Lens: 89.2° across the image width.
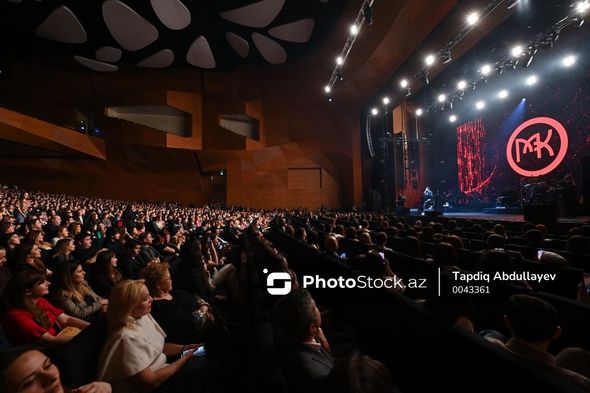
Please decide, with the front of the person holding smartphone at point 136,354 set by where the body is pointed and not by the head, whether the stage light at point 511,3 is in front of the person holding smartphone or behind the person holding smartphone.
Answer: in front

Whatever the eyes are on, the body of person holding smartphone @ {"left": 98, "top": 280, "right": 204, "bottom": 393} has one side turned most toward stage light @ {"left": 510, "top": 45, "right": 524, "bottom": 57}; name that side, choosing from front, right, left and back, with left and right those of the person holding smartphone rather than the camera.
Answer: front

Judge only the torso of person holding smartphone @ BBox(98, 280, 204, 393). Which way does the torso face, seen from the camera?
to the viewer's right
